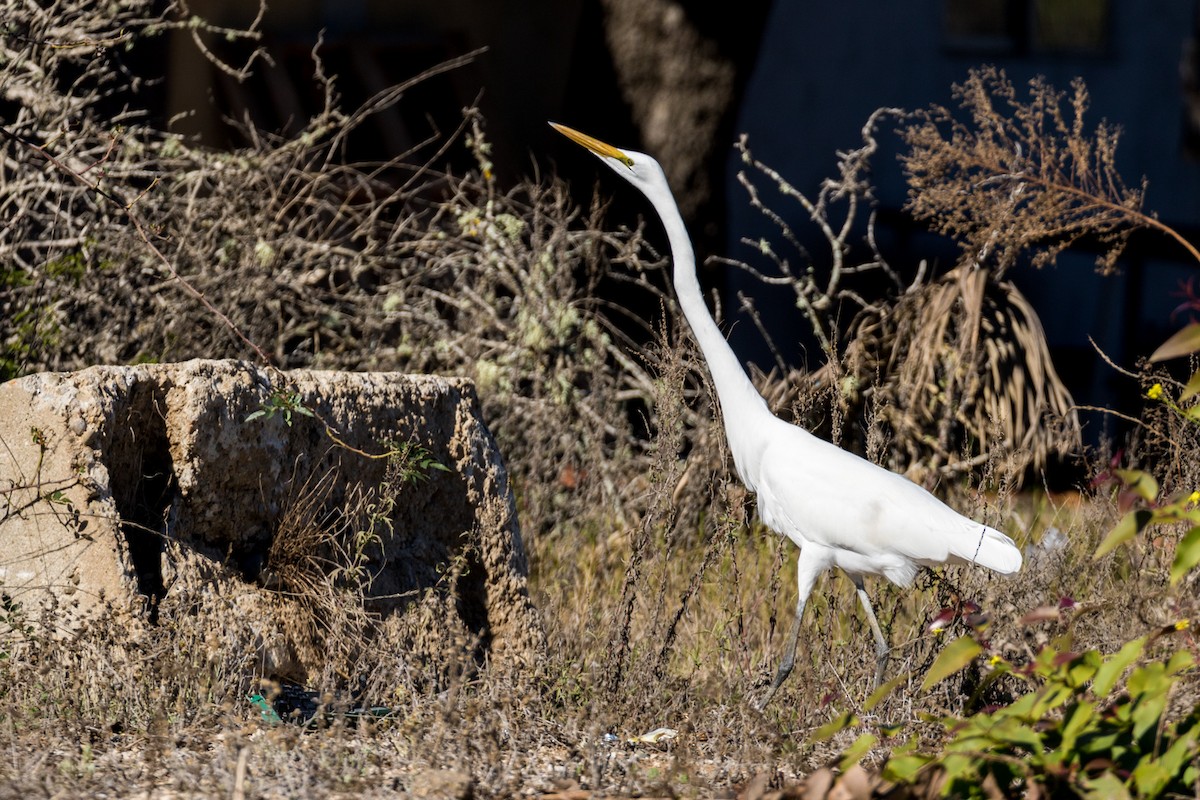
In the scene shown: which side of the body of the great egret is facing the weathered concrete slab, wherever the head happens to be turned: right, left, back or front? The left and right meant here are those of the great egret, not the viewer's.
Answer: front

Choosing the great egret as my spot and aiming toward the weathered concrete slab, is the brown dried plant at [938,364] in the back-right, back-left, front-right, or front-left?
back-right

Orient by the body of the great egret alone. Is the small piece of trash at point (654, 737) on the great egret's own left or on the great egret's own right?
on the great egret's own left

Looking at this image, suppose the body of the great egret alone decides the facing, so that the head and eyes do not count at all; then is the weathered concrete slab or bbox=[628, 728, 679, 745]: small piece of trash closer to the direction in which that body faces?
the weathered concrete slab

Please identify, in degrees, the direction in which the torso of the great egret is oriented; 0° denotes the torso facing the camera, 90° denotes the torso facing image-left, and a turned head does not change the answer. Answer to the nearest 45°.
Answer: approximately 90°

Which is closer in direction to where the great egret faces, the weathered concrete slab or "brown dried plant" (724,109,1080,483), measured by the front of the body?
the weathered concrete slab

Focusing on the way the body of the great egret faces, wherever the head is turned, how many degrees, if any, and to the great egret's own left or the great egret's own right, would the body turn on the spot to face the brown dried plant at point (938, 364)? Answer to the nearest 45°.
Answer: approximately 90° to the great egret's own right

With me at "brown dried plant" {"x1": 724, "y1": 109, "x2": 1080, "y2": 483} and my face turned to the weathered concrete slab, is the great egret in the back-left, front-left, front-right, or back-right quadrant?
front-left

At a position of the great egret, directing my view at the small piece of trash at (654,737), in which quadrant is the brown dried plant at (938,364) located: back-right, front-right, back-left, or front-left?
back-right

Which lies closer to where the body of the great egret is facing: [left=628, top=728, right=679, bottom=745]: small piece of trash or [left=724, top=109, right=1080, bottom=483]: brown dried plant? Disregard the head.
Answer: the small piece of trash
